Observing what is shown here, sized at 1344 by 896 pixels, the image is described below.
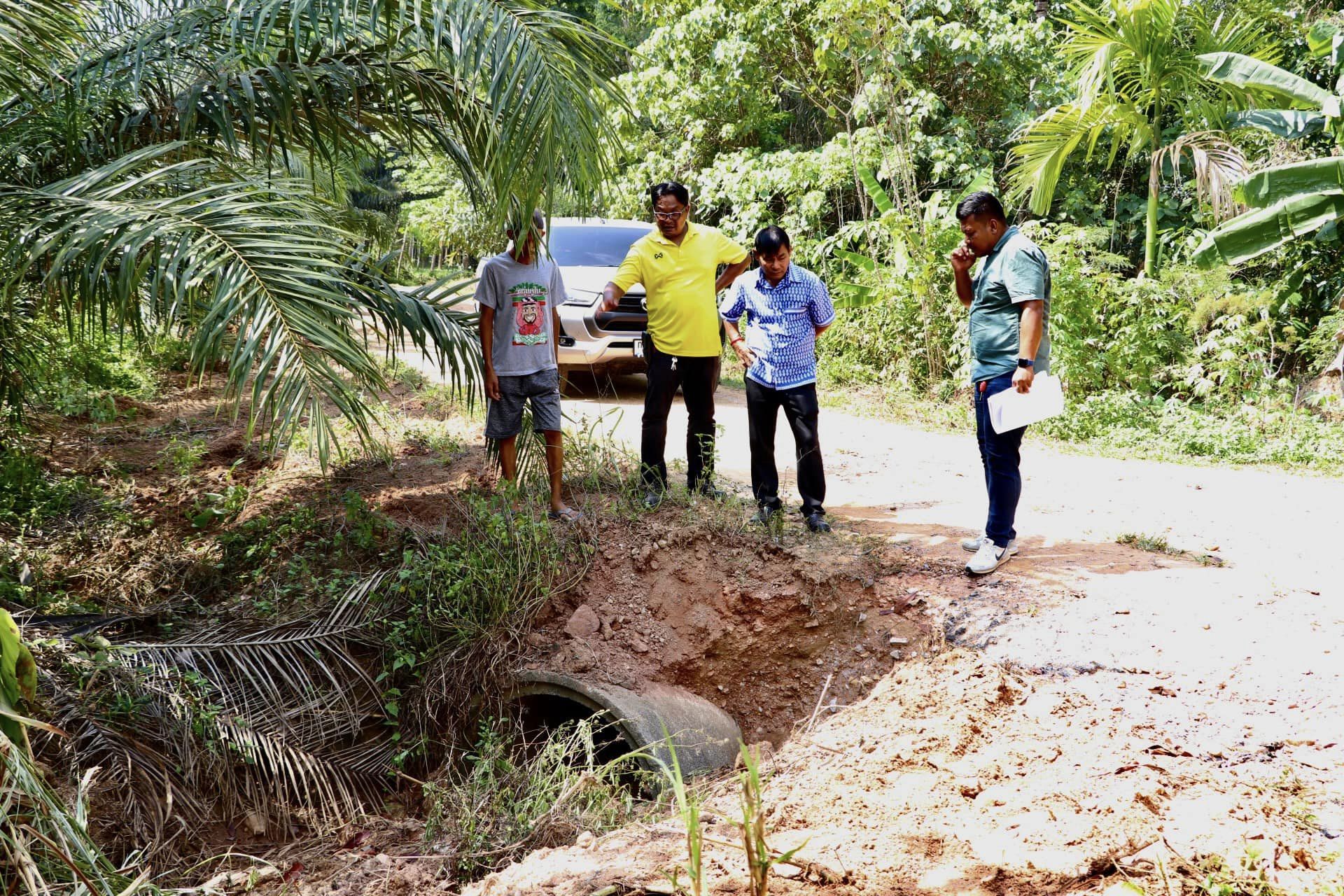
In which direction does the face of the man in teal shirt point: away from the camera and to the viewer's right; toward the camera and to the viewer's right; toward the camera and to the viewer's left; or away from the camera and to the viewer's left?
toward the camera and to the viewer's left

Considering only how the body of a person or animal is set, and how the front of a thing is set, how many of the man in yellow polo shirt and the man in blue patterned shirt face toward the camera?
2

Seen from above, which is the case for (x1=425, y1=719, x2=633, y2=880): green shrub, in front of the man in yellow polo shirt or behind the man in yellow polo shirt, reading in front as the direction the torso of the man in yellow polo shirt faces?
in front

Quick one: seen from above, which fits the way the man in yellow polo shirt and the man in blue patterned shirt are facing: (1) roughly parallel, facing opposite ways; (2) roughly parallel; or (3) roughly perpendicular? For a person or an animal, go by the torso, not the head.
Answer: roughly parallel

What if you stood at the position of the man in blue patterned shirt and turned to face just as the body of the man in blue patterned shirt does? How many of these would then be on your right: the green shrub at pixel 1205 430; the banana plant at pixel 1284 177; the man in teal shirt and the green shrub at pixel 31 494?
1

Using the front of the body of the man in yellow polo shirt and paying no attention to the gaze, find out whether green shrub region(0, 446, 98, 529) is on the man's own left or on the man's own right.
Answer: on the man's own right

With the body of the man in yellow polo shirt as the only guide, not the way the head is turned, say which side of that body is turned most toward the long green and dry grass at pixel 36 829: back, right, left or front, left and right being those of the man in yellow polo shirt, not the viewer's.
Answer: front

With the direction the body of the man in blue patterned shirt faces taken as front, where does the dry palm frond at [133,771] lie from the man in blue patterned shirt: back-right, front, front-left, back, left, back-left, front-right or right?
front-right

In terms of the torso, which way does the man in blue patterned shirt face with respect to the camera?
toward the camera

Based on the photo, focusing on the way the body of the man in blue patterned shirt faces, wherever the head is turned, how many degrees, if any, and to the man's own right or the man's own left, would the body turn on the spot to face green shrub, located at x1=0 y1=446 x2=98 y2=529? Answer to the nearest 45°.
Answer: approximately 90° to the man's own right

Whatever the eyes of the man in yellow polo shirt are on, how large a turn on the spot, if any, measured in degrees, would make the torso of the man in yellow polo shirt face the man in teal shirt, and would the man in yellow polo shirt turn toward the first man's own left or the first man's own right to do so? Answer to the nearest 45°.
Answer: approximately 45° to the first man's own left

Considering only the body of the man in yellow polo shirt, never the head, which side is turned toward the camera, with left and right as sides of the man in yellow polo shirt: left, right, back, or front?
front

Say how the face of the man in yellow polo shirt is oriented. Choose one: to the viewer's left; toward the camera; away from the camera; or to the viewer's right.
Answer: toward the camera

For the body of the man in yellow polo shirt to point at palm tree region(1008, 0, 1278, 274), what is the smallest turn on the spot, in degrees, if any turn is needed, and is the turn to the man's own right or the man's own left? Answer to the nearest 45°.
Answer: approximately 135° to the man's own left

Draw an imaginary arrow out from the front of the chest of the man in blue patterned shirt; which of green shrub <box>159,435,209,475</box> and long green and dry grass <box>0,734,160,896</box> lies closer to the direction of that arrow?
the long green and dry grass
